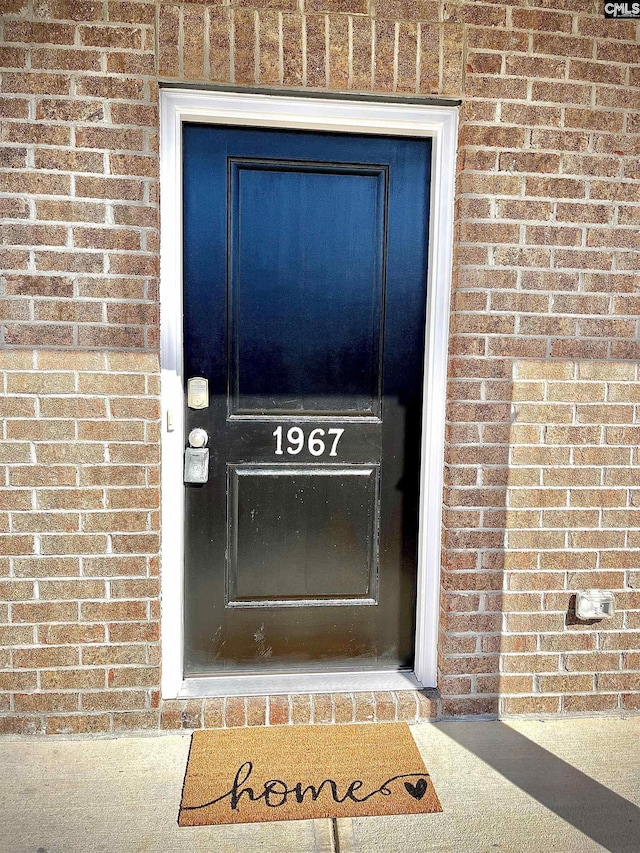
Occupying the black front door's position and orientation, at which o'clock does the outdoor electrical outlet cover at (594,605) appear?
The outdoor electrical outlet cover is roughly at 9 o'clock from the black front door.

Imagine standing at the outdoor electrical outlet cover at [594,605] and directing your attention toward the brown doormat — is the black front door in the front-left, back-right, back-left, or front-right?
front-right

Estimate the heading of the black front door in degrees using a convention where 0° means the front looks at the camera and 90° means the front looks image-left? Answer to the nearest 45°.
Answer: approximately 0°

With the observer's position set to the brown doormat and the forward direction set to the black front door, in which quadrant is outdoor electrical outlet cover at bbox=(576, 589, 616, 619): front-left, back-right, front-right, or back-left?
front-right
